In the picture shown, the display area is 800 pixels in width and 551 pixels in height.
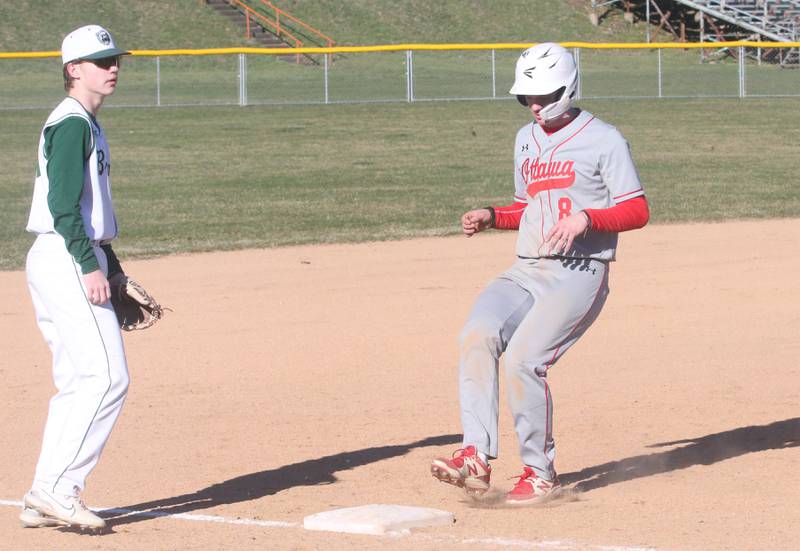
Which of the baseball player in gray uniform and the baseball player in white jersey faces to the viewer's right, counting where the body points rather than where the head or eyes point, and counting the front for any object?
the baseball player in white jersey

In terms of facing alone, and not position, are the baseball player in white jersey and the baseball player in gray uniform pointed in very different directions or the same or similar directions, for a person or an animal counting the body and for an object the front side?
very different directions

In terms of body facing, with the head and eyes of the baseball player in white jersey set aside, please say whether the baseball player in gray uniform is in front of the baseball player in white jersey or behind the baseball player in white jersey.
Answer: in front

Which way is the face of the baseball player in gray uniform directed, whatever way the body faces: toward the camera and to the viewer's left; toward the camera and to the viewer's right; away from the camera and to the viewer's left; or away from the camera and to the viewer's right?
toward the camera and to the viewer's left

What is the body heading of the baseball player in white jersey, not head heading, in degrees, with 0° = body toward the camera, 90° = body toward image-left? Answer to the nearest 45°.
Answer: approximately 270°

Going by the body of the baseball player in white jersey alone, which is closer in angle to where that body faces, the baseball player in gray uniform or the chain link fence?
the baseball player in gray uniform

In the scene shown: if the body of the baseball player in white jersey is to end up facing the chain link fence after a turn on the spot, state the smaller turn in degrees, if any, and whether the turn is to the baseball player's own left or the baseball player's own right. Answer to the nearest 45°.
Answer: approximately 90° to the baseball player's own left

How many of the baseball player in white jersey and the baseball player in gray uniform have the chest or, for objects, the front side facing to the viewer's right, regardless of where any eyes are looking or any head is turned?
1

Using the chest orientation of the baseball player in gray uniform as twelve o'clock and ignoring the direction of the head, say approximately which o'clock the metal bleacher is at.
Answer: The metal bleacher is roughly at 5 o'clock from the baseball player in gray uniform.
